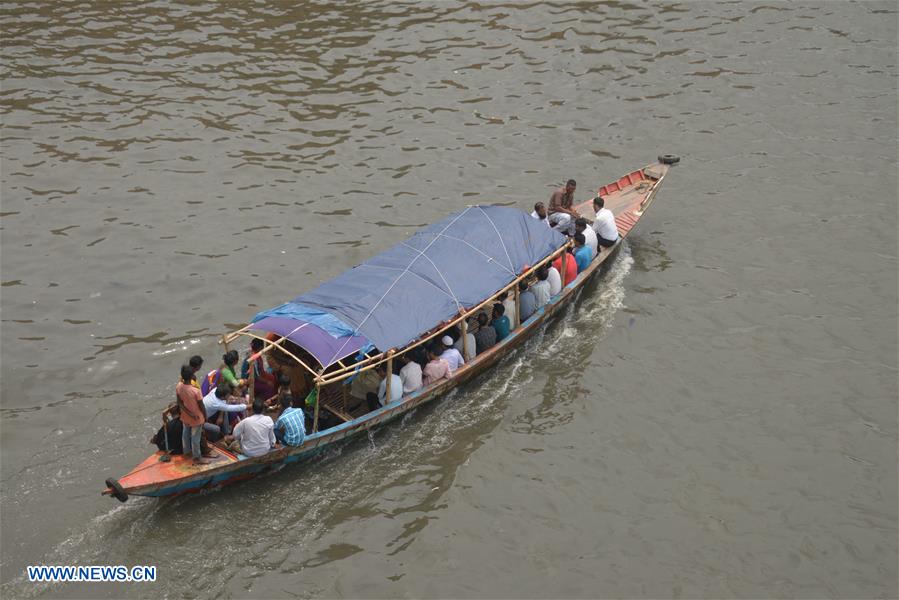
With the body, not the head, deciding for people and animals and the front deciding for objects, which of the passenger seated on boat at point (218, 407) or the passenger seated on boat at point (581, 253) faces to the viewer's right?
the passenger seated on boat at point (218, 407)

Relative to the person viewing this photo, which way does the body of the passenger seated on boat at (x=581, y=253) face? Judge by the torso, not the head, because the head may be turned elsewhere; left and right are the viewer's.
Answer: facing away from the viewer and to the left of the viewer

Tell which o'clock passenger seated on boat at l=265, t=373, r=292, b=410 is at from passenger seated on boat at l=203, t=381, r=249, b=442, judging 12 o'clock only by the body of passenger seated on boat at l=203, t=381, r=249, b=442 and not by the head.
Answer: passenger seated on boat at l=265, t=373, r=292, b=410 is roughly at 11 o'clock from passenger seated on boat at l=203, t=381, r=249, b=442.

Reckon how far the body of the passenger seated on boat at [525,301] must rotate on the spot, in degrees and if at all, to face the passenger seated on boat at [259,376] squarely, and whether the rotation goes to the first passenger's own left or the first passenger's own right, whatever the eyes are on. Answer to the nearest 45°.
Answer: approximately 90° to the first passenger's own left

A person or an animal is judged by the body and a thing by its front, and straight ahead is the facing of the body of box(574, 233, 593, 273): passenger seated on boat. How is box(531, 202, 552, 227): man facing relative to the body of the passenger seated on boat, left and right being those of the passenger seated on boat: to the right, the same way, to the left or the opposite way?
the opposite way

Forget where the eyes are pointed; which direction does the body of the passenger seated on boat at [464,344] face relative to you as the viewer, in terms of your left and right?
facing away from the viewer and to the left of the viewer

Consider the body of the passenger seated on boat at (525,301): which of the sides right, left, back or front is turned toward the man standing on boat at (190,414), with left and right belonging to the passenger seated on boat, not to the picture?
left

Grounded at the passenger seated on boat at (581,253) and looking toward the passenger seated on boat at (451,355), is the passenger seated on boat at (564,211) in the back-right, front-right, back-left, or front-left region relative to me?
back-right

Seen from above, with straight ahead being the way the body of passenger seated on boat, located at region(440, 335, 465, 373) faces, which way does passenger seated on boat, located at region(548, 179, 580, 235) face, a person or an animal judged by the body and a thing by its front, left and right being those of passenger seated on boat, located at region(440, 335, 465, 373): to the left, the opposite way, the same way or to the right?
the opposite way

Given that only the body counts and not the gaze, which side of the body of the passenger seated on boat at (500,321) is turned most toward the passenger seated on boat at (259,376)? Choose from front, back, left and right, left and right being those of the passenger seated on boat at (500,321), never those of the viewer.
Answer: left
